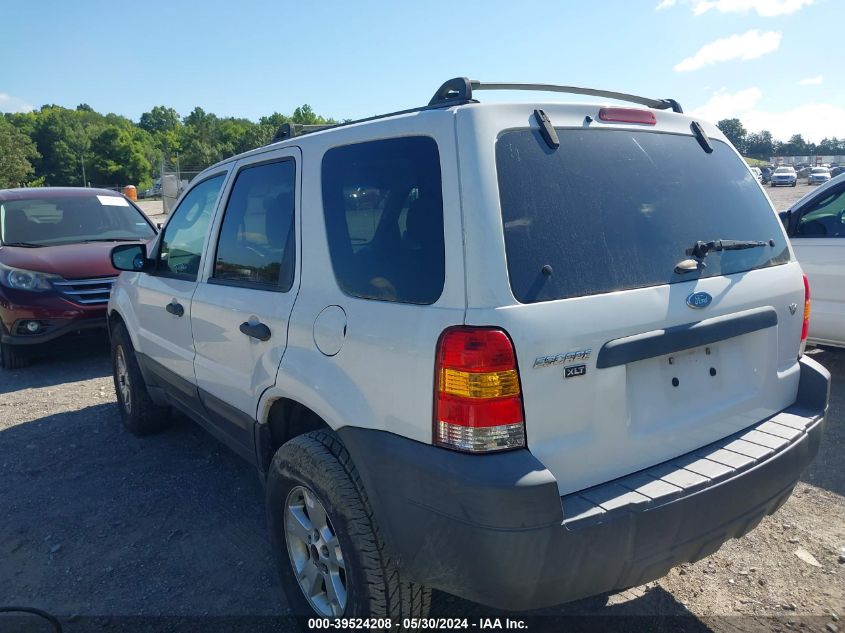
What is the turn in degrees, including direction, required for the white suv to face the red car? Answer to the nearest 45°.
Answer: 0° — it already faces it

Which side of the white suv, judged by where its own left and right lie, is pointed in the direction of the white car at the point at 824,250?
right

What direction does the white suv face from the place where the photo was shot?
facing away from the viewer and to the left of the viewer

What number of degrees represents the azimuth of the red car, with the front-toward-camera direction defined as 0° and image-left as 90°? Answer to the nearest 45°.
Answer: approximately 315°
